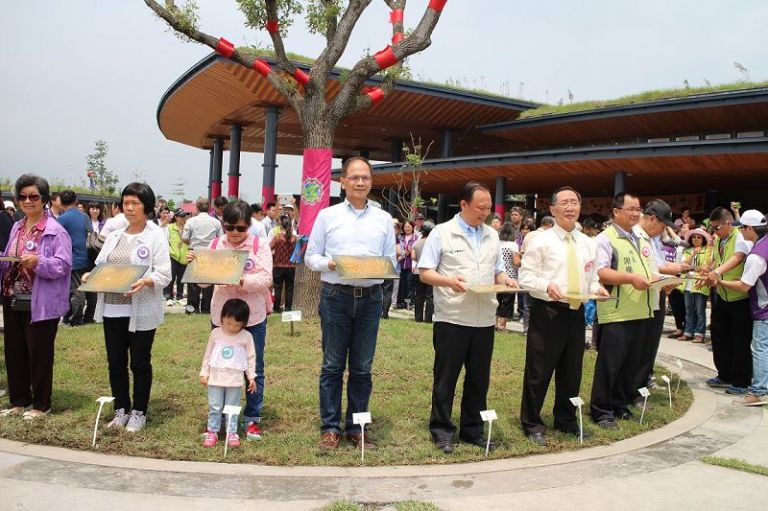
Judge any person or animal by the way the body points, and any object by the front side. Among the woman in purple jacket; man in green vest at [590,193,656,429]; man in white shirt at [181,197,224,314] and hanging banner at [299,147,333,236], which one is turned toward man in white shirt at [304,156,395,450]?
the hanging banner

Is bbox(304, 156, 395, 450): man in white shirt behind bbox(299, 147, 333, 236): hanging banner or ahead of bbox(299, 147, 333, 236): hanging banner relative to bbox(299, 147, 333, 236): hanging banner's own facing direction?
ahead

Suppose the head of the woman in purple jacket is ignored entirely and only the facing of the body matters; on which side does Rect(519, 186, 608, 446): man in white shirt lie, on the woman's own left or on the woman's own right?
on the woman's own left

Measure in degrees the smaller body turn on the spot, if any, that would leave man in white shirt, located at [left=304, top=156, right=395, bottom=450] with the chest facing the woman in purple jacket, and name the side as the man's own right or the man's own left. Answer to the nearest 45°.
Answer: approximately 90° to the man's own right

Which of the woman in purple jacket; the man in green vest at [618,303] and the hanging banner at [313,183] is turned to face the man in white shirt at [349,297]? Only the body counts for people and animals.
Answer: the hanging banner

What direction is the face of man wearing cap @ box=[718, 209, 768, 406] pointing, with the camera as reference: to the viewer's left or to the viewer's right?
to the viewer's left

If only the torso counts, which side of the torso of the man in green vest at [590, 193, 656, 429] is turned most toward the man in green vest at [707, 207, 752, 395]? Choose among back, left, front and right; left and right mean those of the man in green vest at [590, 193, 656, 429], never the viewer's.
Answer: left

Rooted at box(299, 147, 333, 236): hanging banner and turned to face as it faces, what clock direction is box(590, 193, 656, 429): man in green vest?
The man in green vest is roughly at 11 o'clock from the hanging banner.

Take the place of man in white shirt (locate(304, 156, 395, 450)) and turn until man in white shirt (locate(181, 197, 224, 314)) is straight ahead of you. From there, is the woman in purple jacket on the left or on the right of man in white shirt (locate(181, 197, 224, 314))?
left

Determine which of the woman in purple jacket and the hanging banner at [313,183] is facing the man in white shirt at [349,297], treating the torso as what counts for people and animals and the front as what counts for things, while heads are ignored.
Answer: the hanging banner

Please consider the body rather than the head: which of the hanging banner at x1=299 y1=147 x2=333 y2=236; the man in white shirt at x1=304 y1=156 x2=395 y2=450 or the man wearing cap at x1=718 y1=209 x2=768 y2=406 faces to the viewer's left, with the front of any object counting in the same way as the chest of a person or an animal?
the man wearing cap
